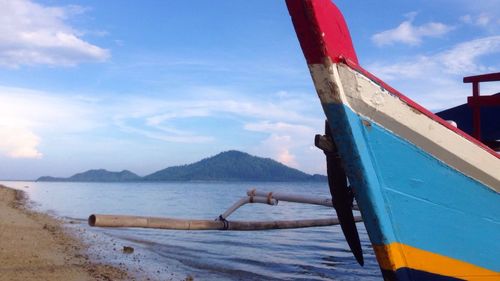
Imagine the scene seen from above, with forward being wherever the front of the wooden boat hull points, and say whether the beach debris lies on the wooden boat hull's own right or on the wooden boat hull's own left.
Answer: on the wooden boat hull's own right

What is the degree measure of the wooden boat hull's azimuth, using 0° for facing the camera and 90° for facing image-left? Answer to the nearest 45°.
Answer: approximately 45°
